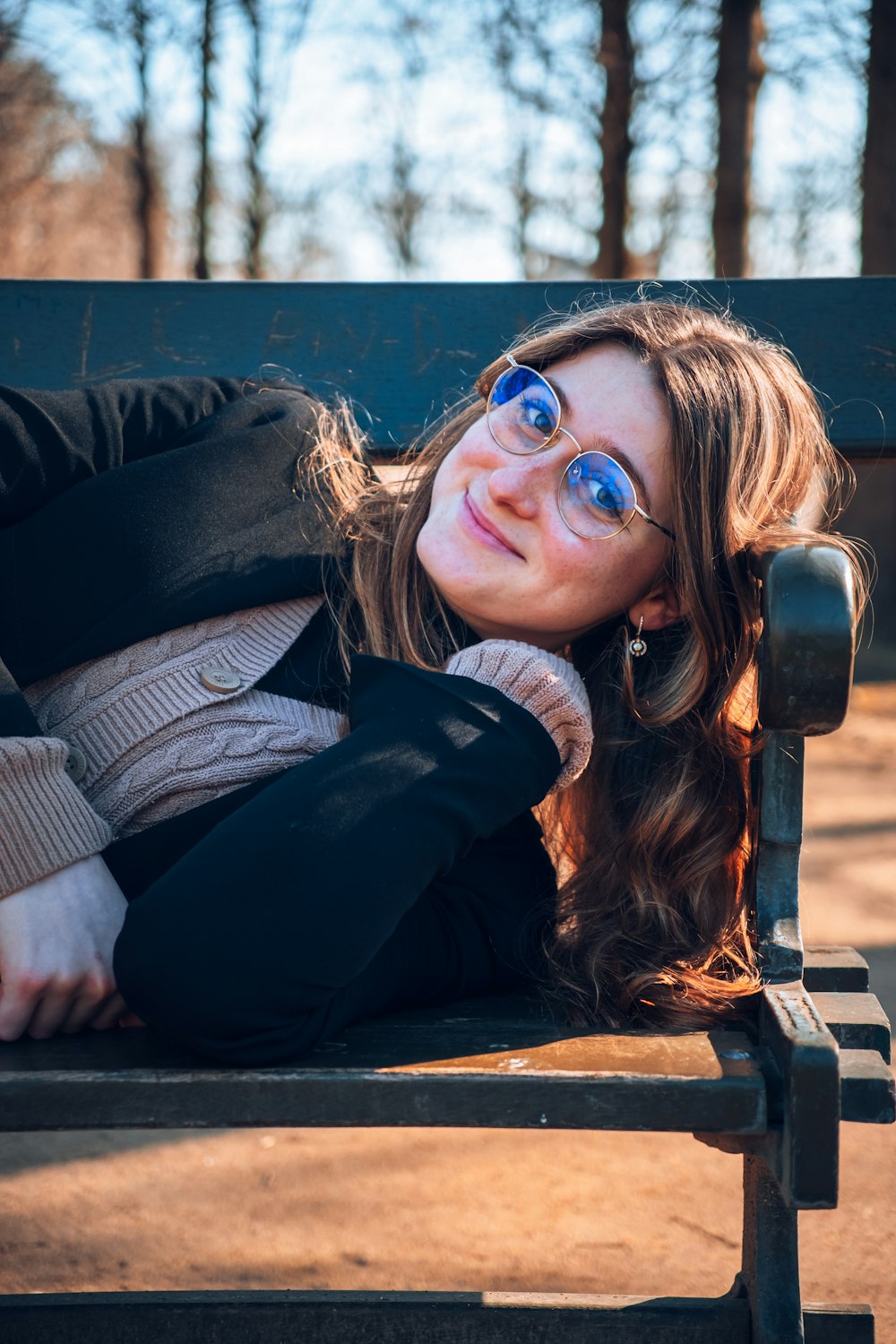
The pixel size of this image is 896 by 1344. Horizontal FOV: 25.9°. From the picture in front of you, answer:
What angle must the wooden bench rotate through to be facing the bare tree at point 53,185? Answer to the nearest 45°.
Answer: approximately 180°

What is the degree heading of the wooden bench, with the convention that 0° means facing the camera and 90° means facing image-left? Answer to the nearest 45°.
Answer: approximately 0°

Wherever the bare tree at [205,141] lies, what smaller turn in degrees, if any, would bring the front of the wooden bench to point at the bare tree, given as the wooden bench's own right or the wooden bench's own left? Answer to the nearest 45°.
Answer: approximately 180°

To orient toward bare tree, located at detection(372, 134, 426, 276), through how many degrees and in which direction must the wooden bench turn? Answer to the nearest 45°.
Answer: approximately 180°

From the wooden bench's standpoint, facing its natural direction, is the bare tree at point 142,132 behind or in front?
behind
